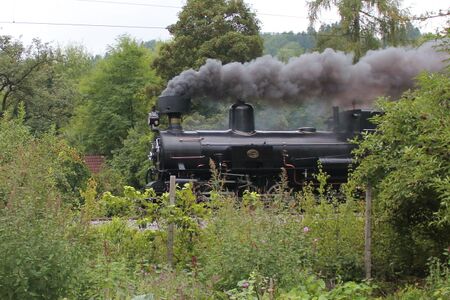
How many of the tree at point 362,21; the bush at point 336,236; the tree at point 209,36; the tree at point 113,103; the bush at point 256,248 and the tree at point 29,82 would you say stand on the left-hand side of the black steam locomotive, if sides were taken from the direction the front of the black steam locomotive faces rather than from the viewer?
2

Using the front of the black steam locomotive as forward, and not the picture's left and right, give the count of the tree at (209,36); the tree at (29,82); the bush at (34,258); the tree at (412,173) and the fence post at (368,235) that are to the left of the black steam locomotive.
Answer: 3

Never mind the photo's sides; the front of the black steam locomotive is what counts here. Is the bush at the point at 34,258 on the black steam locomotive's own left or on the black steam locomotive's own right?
on the black steam locomotive's own left

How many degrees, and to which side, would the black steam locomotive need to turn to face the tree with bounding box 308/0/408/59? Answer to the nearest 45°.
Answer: approximately 135° to its right

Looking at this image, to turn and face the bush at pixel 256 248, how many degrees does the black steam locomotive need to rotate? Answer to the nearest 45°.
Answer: approximately 90° to its left

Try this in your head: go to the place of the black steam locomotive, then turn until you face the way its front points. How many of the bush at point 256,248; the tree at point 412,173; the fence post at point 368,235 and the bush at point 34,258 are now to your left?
4

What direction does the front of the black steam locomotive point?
to the viewer's left

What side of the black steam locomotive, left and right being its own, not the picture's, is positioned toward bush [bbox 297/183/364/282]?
left

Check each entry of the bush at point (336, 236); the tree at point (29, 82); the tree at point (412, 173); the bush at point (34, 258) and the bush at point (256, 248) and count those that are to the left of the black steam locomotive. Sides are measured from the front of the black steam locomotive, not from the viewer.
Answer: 4

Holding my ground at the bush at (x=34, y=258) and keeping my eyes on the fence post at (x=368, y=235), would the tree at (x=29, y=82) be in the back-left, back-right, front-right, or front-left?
front-left

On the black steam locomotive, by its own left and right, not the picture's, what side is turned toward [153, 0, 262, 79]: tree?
right
